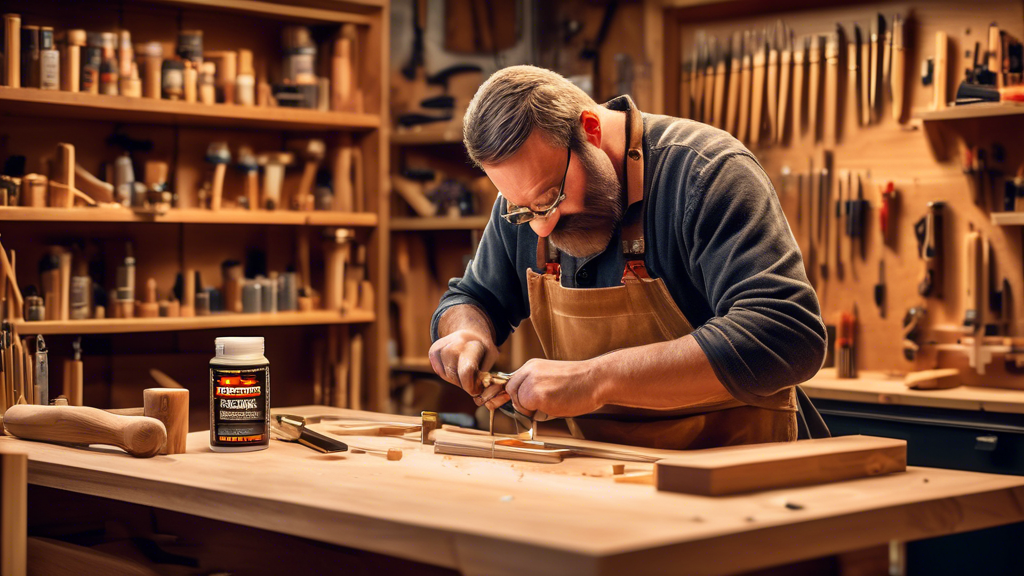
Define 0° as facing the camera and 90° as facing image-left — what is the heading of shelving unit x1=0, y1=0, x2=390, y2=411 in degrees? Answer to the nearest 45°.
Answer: approximately 315°

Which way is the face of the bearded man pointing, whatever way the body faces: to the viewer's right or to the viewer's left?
to the viewer's left

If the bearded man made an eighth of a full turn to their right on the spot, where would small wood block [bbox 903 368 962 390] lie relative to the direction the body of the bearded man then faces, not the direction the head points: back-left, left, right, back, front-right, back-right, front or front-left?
back-right

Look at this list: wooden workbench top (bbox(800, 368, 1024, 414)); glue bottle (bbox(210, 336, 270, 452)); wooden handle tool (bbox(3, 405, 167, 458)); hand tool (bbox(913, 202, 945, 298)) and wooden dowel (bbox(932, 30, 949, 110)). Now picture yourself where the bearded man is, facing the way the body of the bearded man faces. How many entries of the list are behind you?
3

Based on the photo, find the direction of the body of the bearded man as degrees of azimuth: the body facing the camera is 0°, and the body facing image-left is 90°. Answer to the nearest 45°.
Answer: approximately 45°

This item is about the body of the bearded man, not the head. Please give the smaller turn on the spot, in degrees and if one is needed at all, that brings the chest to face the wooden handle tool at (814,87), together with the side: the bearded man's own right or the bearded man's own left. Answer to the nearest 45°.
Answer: approximately 135° to the bearded man's own right

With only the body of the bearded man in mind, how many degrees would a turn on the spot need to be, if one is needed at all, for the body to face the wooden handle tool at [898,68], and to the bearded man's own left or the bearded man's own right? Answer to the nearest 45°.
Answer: approximately 180°
